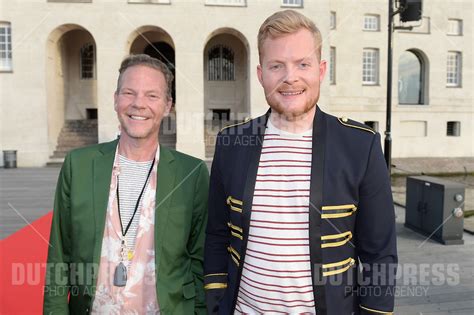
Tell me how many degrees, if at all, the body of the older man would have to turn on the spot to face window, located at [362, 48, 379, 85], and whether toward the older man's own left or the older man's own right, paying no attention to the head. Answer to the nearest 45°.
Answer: approximately 135° to the older man's own left

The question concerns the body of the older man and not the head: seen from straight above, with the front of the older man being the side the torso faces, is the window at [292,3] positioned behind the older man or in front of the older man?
behind

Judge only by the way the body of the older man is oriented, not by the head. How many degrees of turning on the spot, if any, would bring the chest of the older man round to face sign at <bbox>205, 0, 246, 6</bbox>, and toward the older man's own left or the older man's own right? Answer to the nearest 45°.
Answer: approximately 180°

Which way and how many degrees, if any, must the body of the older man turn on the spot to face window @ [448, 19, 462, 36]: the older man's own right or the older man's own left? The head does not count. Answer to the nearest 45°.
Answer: approximately 135° to the older man's own left

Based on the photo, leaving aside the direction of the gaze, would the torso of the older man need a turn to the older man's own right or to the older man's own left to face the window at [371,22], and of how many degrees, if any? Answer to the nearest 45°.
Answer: approximately 135° to the older man's own left

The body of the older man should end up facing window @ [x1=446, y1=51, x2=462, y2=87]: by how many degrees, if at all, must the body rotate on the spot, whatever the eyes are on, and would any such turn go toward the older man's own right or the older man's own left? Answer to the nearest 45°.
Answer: approximately 135° to the older man's own left

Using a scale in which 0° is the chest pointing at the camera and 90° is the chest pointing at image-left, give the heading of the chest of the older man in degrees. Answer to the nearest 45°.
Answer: approximately 0°
